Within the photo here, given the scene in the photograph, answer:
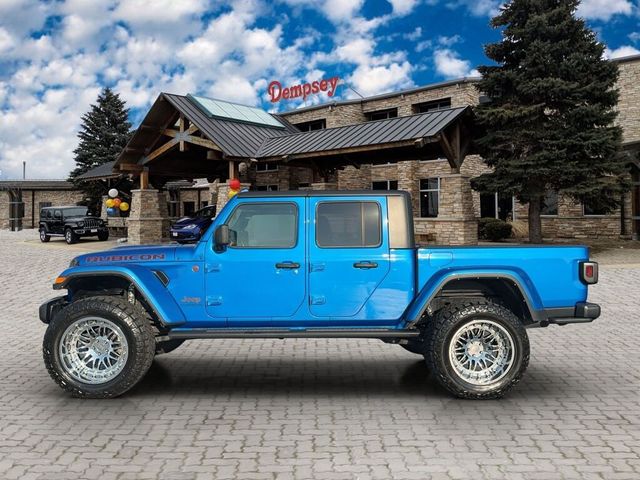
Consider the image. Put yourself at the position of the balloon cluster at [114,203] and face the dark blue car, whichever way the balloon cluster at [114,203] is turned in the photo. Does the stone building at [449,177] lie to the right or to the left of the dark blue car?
left

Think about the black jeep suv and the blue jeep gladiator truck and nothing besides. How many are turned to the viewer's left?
1

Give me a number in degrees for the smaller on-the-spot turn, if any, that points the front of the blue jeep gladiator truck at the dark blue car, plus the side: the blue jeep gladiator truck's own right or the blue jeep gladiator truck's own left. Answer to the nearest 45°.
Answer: approximately 90° to the blue jeep gladiator truck's own right

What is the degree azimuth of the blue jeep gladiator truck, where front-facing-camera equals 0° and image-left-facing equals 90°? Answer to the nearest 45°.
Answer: approximately 90°

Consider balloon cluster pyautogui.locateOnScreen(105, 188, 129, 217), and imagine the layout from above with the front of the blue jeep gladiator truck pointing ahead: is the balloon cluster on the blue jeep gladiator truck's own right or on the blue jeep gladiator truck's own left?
on the blue jeep gladiator truck's own right

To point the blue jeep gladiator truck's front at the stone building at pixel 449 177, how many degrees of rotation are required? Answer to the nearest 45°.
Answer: approximately 90° to its right

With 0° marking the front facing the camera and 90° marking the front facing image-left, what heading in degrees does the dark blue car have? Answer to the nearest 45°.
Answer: approximately 45°

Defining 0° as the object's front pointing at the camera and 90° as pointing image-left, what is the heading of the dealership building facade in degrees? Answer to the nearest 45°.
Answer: approximately 45°

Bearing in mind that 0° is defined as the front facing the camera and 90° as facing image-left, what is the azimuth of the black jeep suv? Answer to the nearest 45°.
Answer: approximately 315°
